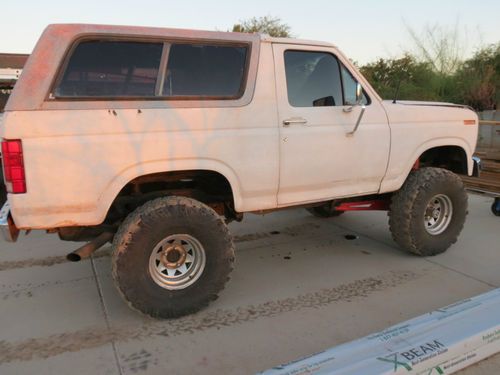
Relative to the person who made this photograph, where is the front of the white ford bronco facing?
facing away from the viewer and to the right of the viewer
